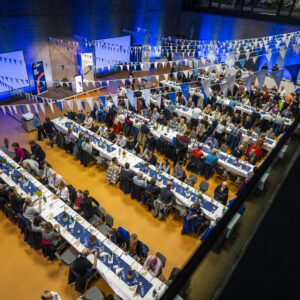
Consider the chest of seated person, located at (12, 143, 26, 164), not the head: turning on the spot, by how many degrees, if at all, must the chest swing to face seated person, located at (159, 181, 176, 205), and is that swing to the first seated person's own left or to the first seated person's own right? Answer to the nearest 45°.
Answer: approximately 90° to the first seated person's own left

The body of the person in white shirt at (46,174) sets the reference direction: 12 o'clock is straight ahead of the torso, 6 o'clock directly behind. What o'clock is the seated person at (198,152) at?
The seated person is roughly at 8 o'clock from the person in white shirt.

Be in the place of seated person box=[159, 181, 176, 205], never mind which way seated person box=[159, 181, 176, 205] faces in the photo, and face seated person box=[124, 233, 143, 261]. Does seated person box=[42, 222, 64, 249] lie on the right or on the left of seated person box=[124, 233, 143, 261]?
right

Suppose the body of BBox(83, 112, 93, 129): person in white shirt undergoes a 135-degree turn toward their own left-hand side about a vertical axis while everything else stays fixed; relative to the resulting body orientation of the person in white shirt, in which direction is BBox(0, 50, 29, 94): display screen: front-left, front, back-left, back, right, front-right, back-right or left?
back-left

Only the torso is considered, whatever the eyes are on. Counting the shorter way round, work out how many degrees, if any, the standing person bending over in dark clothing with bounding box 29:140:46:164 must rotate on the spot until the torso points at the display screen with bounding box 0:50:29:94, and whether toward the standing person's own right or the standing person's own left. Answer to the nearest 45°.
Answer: approximately 135° to the standing person's own right

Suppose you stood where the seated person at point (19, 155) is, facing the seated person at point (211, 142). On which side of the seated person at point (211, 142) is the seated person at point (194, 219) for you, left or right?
right

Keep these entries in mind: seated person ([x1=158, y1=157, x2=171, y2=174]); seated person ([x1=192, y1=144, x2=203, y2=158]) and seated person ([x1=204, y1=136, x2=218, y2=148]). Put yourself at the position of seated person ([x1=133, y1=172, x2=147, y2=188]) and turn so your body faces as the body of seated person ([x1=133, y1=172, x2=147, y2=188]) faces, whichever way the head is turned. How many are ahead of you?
3

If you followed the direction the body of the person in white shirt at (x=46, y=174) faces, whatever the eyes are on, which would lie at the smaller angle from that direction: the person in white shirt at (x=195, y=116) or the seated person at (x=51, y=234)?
the seated person
